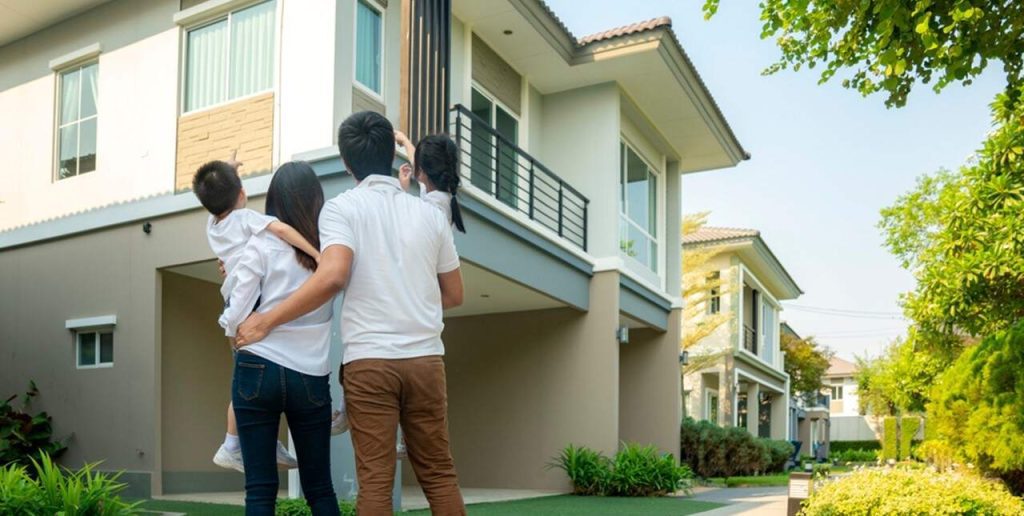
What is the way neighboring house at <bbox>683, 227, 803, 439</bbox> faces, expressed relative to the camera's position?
facing the viewer and to the right of the viewer

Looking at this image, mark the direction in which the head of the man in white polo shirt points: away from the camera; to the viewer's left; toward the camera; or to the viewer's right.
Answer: away from the camera

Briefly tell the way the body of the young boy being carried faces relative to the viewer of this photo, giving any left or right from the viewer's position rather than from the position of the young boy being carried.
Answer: facing away from the viewer and to the right of the viewer

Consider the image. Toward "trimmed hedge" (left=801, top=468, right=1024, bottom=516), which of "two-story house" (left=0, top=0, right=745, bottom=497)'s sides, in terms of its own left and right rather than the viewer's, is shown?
front

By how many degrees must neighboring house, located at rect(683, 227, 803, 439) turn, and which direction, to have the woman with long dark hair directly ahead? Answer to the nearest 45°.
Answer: approximately 45° to its right

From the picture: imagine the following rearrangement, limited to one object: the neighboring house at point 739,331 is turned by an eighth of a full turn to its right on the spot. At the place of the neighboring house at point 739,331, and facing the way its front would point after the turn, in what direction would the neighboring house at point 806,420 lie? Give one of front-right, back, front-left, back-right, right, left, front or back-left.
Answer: back

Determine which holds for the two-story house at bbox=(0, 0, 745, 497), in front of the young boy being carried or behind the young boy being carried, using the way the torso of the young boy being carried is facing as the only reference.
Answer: in front

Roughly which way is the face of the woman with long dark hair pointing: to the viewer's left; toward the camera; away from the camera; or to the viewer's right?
away from the camera

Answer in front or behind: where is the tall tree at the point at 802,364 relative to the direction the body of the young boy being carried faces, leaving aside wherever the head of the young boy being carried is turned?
in front

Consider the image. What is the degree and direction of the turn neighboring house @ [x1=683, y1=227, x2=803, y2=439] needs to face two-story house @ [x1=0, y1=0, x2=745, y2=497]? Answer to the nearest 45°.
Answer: approximately 45° to its right

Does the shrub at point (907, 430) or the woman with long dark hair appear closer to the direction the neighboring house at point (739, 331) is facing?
the woman with long dark hair

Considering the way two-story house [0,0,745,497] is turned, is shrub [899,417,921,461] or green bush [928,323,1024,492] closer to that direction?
the green bush

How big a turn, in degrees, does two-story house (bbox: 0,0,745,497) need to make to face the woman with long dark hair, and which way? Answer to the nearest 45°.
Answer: approximately 45° to its right

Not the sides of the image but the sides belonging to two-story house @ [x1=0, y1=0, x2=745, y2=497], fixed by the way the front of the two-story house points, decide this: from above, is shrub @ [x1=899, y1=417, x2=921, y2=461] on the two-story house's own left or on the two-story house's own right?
on the two-story house's own left
